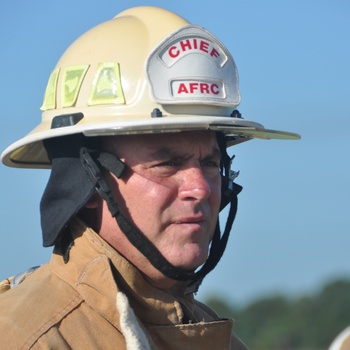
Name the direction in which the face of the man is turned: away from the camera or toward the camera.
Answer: toward the camera

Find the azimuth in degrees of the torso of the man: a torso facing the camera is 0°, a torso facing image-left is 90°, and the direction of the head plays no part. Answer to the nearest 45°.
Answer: approximately 315°
